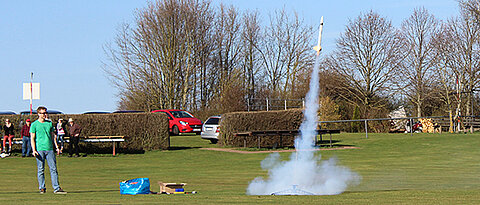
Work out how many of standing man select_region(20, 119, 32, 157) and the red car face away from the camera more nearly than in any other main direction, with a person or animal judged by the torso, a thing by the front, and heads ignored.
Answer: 0

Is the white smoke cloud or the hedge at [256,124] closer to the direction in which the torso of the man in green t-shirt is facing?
the white smoke cloud

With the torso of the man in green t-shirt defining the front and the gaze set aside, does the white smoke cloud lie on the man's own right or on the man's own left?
on the man's own left

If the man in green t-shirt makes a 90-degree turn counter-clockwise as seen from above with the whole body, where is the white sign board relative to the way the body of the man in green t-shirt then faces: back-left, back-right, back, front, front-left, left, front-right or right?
front-left

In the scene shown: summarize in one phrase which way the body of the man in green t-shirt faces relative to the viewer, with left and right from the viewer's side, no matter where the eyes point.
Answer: facing the viewer and to the right of the viewer

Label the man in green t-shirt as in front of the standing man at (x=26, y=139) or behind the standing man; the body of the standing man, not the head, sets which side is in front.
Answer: in front
